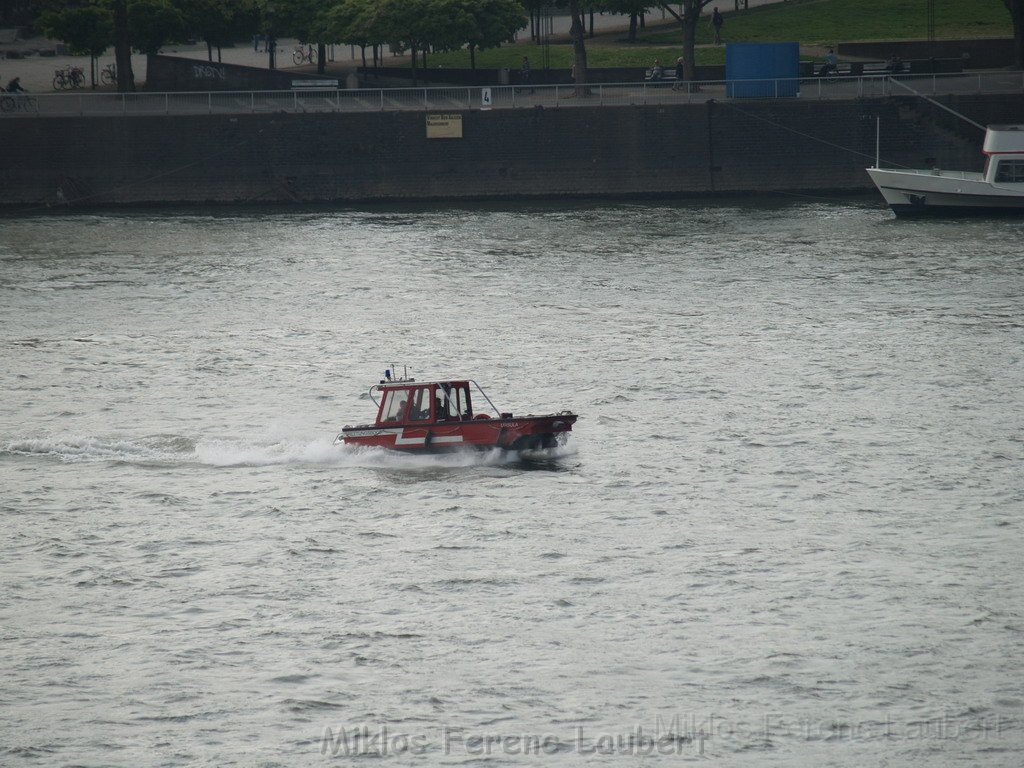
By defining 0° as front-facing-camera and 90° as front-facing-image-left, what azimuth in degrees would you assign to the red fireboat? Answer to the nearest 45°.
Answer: approximately 270°
